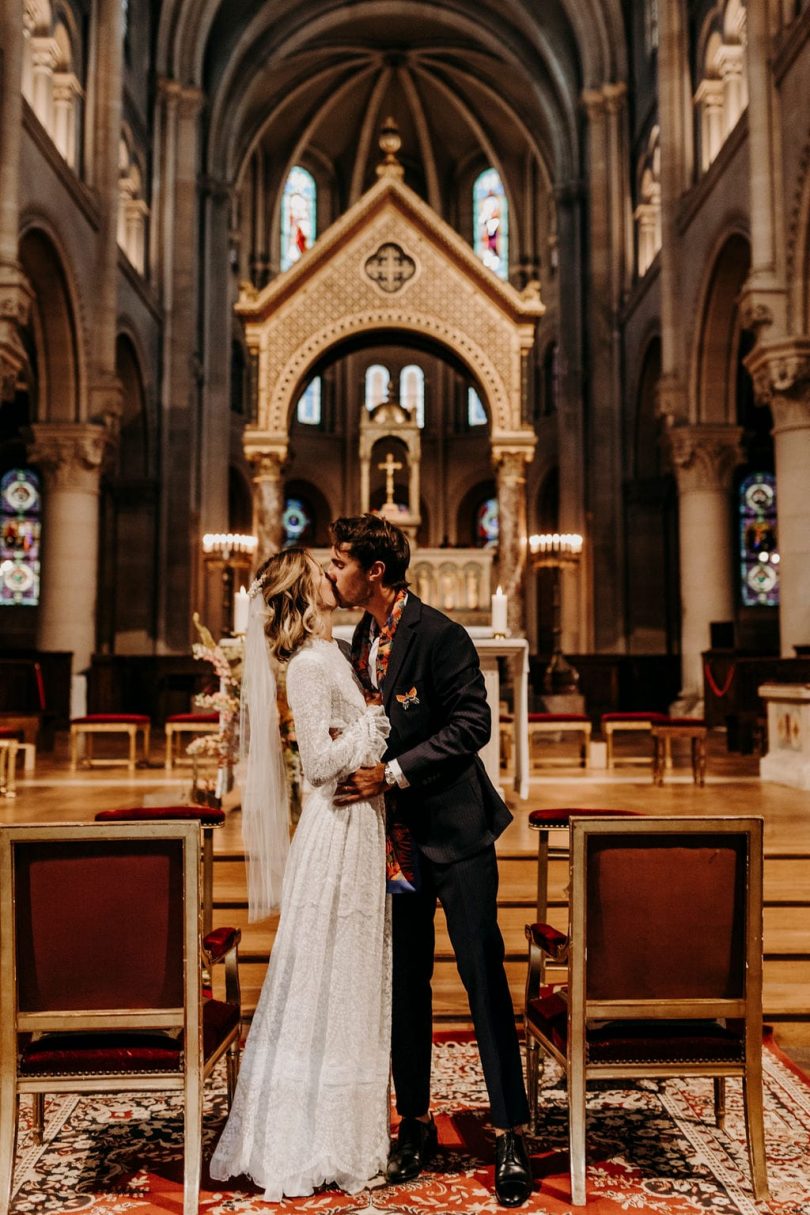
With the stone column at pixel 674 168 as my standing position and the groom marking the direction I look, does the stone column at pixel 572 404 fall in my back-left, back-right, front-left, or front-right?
back-right

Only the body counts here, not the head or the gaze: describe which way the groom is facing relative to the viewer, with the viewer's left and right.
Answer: facing the viewer and to the left of the viewer

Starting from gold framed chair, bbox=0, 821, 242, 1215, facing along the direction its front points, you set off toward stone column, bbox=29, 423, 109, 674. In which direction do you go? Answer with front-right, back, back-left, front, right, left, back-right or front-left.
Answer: front

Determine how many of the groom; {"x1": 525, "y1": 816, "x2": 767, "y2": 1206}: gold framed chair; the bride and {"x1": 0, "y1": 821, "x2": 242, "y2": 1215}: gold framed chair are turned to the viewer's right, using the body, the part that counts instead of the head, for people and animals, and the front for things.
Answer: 1

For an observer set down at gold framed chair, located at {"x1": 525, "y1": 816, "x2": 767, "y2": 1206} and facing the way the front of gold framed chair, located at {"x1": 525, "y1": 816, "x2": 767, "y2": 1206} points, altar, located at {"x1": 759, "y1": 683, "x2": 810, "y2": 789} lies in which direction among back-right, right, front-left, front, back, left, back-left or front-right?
front

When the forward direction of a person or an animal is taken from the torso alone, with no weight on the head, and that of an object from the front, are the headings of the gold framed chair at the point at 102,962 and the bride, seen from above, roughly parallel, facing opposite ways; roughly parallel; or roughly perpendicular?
roughly perpendicular

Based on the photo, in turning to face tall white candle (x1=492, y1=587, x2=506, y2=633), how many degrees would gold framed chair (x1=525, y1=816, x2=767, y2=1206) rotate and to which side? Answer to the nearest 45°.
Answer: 0° — it already faces it

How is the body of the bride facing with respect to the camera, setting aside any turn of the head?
to the viewer's right

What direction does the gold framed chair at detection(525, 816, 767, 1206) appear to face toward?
away from the camera

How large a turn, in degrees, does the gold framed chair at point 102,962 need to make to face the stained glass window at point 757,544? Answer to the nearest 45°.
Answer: approximately 45° to its right

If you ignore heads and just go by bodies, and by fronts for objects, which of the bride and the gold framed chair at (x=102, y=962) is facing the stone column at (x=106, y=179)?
the gold framed chair

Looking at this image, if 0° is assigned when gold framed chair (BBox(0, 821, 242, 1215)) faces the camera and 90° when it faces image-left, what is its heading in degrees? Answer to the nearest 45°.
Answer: approximately 180°

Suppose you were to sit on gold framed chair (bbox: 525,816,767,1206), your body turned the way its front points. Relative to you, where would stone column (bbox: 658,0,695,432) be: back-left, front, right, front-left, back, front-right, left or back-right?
front

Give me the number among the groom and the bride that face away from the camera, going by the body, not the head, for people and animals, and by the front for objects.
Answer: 0

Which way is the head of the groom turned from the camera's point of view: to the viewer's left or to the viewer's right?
to the viewer's left
